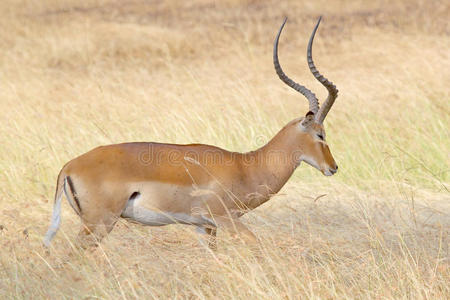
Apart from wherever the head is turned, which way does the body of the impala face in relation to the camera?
to the viewer's right
